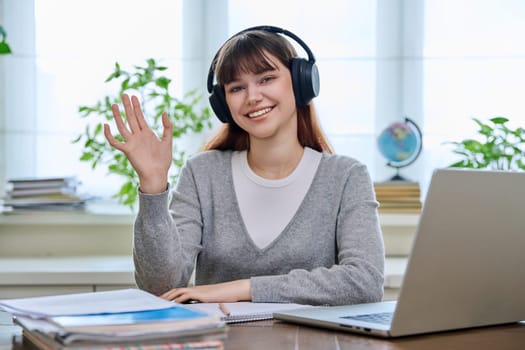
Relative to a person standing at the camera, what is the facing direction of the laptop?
facing away from the viewer and to the left of the viewer

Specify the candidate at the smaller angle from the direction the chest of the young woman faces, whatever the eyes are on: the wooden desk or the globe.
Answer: the wooden desk

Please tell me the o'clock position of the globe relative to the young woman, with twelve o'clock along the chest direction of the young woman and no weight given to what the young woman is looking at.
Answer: The globe is roughly at 7 o'clock from the young woman.

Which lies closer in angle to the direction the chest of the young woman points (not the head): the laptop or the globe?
the laptop

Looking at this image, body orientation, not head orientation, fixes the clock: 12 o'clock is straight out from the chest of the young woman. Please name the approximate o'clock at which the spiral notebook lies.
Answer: The spiral notebook is roughly at 12 o'clock from the young woman.

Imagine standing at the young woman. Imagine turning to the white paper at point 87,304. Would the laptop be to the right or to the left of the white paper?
left

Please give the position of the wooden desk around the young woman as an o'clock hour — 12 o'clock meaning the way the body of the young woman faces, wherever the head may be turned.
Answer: The wooden desk is roughly at 12 o'clock from the young woman.

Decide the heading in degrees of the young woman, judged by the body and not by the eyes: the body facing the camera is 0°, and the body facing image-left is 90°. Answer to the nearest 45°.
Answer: approximately 0°

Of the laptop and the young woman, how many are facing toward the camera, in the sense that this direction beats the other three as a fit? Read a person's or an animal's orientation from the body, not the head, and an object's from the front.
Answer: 1

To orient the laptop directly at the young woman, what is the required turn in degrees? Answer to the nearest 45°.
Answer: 0° — it already faces them

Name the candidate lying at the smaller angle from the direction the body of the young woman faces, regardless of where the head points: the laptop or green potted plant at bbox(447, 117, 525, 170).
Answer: the laptop
